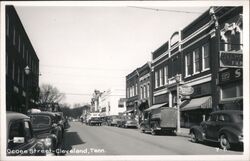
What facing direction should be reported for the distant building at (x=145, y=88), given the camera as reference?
facing the viewer and to the left of the viewer

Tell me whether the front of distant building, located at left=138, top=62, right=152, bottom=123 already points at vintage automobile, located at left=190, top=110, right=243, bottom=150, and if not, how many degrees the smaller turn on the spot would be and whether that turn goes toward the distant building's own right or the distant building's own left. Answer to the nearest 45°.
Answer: approximately 45° to the distant building's own left

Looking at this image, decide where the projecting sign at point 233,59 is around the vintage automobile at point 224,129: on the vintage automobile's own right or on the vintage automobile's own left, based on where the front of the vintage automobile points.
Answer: on the vintage automobile's own right

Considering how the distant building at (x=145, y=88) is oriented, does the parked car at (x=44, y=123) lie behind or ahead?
ahead

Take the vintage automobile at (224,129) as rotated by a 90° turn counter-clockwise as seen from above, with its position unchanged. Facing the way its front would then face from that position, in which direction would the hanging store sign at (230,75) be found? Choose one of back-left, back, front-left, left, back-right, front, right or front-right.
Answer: back-right

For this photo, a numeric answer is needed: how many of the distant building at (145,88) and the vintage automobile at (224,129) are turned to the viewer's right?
0

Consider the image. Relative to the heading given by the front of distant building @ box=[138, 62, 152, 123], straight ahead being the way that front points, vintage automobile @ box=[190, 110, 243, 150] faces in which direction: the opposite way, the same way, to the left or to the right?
to the right

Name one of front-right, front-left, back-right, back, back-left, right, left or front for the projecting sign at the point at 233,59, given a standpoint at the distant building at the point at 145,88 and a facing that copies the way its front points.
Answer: front-left
